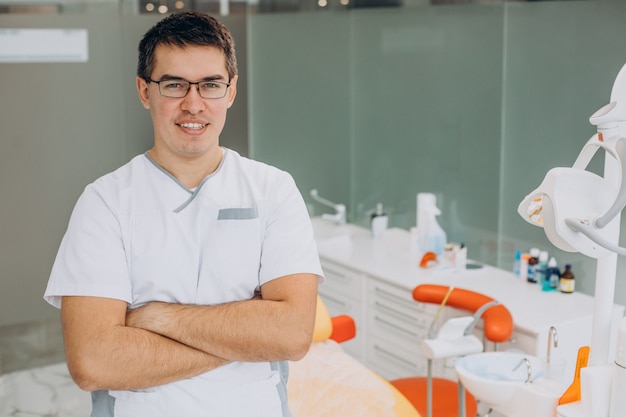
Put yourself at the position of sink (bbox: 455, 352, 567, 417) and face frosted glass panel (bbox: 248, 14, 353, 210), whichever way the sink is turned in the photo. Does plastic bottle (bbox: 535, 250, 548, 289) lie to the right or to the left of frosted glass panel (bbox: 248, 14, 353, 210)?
right

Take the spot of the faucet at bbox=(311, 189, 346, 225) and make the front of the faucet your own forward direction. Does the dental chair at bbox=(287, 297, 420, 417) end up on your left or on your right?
on your left

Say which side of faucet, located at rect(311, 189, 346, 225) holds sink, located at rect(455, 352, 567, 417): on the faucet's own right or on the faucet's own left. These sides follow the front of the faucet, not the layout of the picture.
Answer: on the faucet's own left

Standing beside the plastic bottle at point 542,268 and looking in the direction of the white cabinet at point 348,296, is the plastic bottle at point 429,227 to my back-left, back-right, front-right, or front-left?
front-right

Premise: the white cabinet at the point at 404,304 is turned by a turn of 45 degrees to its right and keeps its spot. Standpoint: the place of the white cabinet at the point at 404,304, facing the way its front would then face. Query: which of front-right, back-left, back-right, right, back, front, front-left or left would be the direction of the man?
left

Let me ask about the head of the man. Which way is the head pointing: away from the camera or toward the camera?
toward the camera

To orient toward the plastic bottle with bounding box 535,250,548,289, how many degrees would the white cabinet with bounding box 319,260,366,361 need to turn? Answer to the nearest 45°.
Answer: approximately 90° to its left

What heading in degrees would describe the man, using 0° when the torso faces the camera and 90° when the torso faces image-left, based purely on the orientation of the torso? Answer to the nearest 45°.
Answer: approximately 0°

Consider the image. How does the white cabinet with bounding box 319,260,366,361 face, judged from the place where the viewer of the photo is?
facing the viewer and to the left of the viewer

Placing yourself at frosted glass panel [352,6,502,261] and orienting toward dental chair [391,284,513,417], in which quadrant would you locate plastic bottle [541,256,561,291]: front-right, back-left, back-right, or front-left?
front-left
